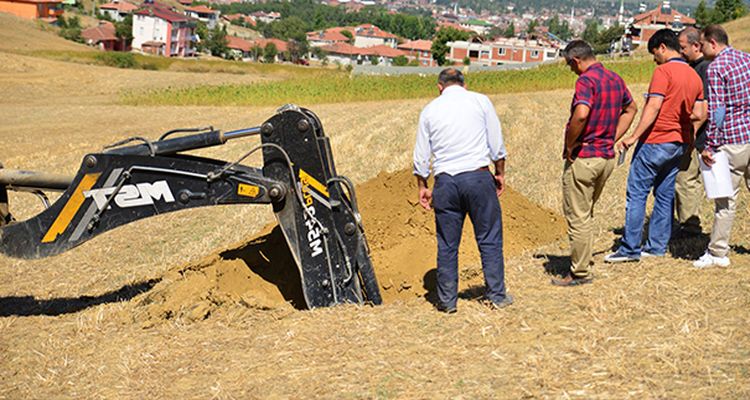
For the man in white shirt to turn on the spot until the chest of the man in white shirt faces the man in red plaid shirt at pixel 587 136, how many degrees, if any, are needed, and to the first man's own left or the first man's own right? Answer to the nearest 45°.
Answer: approximately 45° to the first man's own right

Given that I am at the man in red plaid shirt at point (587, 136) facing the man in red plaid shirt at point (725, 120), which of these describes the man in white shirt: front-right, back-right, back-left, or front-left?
back-right

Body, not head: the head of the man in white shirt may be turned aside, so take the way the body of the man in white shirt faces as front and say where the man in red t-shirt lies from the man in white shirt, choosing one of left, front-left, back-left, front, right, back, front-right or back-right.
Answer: front-right

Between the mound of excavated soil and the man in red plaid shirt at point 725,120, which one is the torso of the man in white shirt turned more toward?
the mound of excavated soil

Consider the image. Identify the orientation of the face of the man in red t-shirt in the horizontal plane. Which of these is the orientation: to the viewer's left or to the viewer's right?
to the viewer's left

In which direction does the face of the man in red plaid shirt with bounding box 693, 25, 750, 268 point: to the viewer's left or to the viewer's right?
to the viewer's left

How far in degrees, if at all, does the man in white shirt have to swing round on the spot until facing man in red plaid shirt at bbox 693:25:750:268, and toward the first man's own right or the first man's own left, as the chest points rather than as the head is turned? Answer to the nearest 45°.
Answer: approximately 45° to the first man's own right

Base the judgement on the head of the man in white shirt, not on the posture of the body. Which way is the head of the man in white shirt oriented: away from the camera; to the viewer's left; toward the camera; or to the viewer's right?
away from the camera

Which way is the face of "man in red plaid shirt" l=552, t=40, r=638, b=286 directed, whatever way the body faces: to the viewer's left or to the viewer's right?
to the viewer's left

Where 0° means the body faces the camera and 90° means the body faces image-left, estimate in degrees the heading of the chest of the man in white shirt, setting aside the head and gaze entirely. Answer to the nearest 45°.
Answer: approximately 180°
